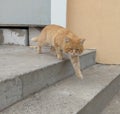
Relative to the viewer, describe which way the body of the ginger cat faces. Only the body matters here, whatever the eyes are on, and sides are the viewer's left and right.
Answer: facing the viewer and to the right of the viewer
